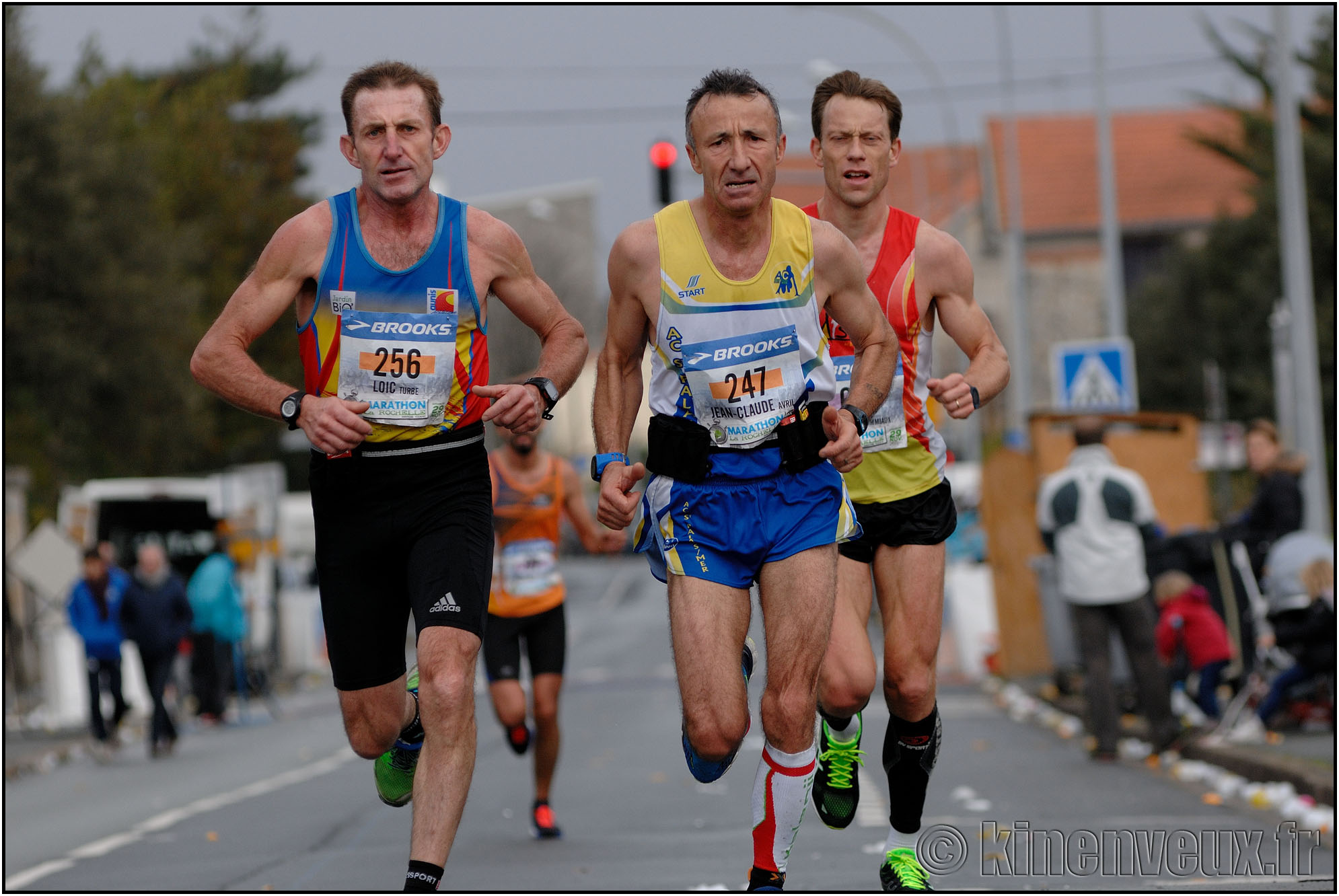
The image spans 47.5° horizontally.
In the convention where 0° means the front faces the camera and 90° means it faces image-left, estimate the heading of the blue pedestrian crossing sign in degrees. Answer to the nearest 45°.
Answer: approximately 0°

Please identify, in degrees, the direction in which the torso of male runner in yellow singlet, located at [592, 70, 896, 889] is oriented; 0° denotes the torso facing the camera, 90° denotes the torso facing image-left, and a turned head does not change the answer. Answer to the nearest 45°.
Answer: approximately 0°

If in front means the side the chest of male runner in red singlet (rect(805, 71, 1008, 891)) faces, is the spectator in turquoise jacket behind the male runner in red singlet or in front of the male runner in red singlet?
behind

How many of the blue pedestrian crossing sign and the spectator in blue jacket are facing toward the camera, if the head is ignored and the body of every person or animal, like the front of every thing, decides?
2

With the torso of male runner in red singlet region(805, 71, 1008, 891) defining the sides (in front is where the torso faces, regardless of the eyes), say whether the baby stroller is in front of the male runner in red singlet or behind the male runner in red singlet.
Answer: behind

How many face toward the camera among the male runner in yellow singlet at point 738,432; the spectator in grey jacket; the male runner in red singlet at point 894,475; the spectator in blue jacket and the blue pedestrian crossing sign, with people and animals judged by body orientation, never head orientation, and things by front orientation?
4

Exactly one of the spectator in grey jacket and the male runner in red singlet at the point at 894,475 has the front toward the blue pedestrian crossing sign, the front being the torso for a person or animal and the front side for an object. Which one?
the spectator in grey jacket

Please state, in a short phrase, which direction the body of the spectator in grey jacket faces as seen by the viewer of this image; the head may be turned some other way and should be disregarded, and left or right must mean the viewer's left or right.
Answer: facing away from the viewer

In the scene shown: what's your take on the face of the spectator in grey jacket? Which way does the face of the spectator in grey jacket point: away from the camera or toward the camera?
away from the camera
